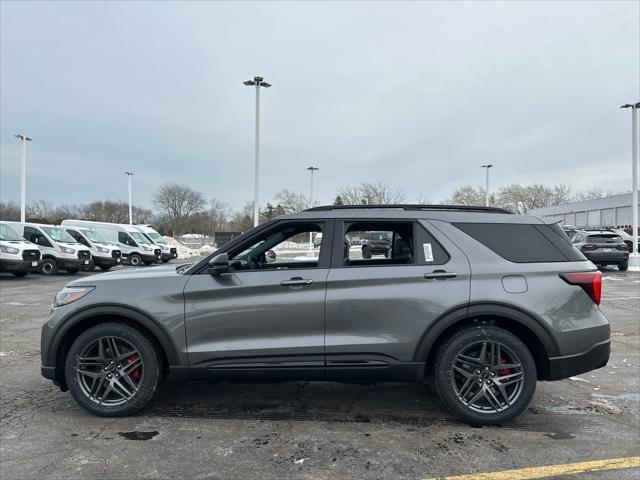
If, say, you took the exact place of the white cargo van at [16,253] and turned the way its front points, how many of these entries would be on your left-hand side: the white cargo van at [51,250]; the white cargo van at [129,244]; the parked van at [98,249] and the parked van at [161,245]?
4

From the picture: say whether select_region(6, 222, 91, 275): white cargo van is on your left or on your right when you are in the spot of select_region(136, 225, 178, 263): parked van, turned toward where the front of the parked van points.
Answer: on your right

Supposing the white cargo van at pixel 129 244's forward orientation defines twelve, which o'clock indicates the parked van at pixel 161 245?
The parked van is roughly at 9 o'clock from the white cargo van.

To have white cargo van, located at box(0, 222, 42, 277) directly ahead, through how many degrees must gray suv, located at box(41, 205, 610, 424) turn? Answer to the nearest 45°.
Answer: approximately 45° to its right

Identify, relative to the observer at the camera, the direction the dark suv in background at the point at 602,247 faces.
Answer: facing away from the viewer and to the left of the viewer

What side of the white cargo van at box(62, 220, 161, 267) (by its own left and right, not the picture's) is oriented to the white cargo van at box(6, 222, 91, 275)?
right

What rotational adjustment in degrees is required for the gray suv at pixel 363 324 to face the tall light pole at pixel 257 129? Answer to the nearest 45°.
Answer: approximately 90° to its right

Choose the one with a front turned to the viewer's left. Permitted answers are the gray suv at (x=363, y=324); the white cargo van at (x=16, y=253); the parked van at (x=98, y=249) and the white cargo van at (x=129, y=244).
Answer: the gray suv
